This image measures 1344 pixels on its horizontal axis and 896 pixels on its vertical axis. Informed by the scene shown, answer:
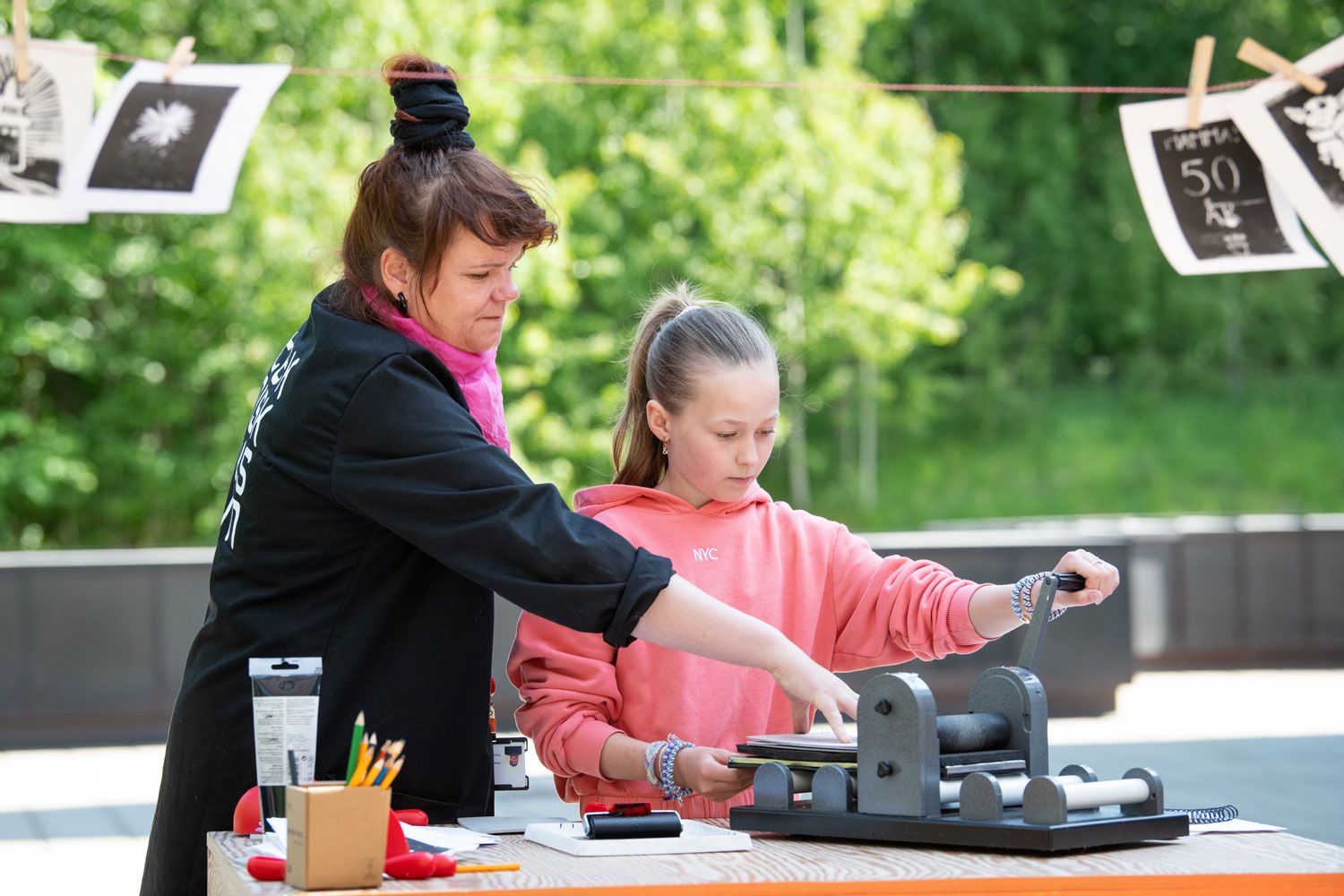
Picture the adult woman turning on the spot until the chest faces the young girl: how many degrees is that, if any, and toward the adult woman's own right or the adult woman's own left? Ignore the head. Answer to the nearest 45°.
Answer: approximately 45° to the adult woman's own left

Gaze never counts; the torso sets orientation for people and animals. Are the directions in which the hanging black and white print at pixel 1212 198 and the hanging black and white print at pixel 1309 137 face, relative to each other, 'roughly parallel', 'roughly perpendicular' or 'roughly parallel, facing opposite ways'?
roughly parallel

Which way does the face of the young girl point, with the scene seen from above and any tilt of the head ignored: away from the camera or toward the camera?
toward the camera

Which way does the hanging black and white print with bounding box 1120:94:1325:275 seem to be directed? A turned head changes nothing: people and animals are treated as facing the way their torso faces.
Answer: toward the camera

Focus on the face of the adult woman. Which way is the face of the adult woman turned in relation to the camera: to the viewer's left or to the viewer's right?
to the viewer's right

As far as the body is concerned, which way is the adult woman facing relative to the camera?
to the viewer's right

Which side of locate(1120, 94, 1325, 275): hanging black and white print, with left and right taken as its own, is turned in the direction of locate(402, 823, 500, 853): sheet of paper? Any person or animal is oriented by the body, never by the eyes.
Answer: front

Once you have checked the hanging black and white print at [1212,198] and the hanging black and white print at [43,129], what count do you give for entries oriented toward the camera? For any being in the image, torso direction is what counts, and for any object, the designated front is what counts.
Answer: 2

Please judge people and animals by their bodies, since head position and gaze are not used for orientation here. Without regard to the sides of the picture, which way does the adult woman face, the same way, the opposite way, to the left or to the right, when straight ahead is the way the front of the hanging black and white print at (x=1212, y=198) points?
to the left

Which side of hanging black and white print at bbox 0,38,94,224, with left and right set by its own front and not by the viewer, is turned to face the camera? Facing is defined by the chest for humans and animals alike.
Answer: front

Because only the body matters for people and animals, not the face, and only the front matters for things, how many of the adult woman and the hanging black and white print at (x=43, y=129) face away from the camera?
0
